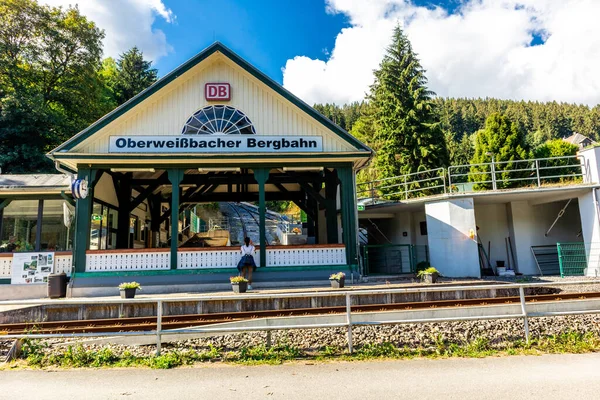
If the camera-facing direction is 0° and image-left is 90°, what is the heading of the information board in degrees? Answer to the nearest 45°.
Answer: approximately 0°

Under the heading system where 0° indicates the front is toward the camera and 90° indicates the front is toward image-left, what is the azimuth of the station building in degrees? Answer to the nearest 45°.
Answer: approximately 0°

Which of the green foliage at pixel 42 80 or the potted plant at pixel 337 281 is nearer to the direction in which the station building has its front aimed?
the potted plant

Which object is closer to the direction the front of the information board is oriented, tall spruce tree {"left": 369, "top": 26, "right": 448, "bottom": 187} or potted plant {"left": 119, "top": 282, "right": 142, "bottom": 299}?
the potted plant

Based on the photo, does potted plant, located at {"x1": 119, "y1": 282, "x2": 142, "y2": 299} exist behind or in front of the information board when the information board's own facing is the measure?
in front

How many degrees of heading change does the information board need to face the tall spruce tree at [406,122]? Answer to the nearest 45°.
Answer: approximately 90° to its left

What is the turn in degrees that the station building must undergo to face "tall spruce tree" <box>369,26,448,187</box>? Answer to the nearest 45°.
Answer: approximately 135° to its left

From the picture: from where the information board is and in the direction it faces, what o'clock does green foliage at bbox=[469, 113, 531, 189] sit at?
The green foliage is roughly at 9 o'clock from the information board.

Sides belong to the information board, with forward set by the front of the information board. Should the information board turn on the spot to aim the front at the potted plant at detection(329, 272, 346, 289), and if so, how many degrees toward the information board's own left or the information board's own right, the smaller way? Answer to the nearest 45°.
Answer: approximately 45° to the information board's own left

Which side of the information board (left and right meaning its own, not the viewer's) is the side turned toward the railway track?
front

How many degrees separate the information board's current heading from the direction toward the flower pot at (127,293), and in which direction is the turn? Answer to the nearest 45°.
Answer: approximately 45° to its left

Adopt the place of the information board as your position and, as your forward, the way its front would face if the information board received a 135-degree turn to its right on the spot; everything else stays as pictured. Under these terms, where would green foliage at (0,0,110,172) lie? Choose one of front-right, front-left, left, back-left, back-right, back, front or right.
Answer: front-right

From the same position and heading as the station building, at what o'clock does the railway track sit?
The railway track is roughly at 12 o'clock from the station building.

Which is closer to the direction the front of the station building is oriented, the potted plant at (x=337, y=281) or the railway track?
the railway track
